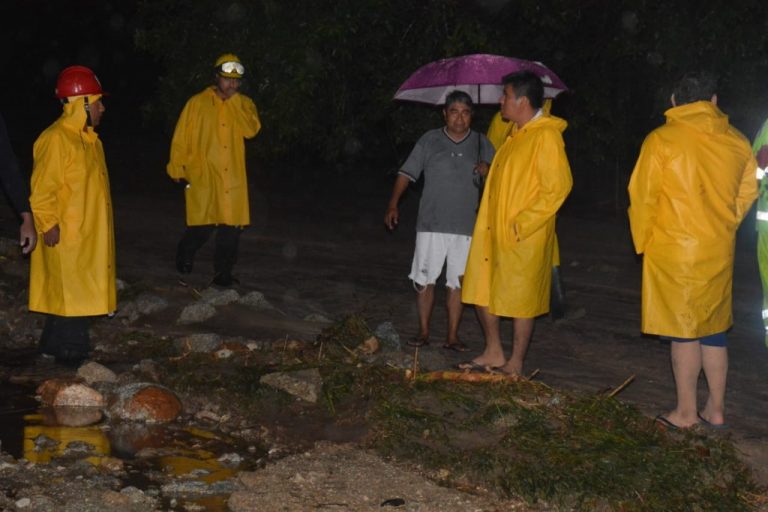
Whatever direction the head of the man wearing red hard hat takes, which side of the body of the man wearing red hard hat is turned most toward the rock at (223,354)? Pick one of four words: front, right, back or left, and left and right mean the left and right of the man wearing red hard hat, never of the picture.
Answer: front

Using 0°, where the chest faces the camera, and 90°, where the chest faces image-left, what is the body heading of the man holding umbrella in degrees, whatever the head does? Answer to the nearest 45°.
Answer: approximately 0°

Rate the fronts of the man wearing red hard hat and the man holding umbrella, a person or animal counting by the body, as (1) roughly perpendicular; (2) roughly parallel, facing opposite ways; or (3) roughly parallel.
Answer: roughly perpendicular

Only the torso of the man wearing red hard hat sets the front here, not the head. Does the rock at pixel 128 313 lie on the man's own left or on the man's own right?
on the man's own left

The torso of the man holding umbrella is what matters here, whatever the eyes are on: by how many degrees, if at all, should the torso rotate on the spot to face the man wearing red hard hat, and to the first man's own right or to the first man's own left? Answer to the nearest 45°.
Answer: approximately 90° to the first man's own right

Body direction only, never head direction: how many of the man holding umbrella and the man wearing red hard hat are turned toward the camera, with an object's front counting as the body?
1

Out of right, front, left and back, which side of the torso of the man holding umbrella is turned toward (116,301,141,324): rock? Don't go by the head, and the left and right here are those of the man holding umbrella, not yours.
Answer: right

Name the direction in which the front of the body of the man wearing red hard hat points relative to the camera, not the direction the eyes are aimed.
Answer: to the viewer's right
